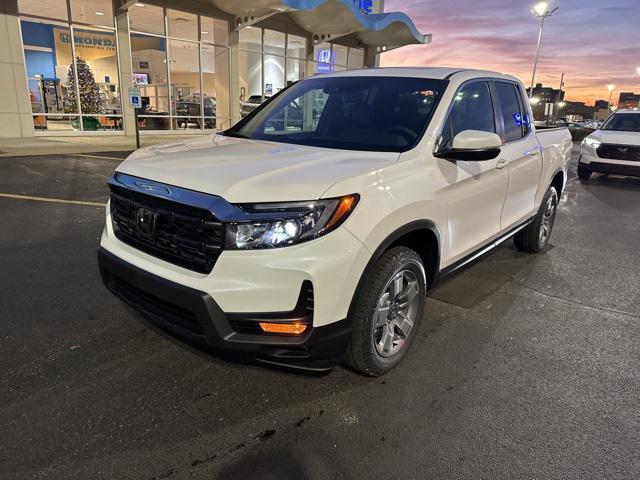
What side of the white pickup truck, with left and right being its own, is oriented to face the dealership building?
right

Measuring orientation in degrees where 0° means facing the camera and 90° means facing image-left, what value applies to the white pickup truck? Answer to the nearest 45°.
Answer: approximately 45°

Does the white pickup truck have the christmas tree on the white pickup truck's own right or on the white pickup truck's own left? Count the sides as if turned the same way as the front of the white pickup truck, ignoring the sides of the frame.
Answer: on the white pickup truck's own right

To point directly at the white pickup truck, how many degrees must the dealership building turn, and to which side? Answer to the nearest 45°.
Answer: approximately 45° to its right

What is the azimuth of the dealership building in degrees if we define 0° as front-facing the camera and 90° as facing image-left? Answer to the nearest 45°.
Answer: approximately 315°

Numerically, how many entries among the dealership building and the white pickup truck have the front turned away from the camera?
0

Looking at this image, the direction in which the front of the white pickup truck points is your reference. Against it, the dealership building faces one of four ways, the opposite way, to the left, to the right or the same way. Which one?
to the left
